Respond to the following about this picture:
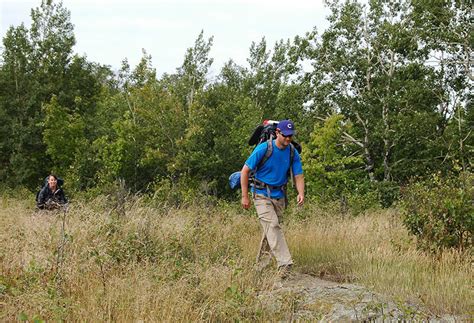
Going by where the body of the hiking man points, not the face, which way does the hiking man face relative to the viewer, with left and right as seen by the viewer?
facing the viewer and to the right of the viewer

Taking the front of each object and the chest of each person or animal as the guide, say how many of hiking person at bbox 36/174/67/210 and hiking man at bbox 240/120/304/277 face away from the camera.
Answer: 0

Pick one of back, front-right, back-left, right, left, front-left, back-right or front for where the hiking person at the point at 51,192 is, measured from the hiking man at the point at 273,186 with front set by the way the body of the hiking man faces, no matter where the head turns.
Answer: back

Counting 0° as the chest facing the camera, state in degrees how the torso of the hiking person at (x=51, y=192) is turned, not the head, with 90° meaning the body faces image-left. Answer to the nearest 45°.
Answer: approximately 0°

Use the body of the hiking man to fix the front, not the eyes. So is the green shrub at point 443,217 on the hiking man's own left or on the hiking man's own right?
on the hiking man's own left

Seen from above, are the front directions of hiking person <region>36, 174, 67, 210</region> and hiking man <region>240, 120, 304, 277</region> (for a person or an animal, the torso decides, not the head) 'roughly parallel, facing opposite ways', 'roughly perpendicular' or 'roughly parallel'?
roughly parallel

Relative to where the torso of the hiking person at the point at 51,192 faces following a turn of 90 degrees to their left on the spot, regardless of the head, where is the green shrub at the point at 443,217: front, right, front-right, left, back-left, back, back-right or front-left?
front-right
